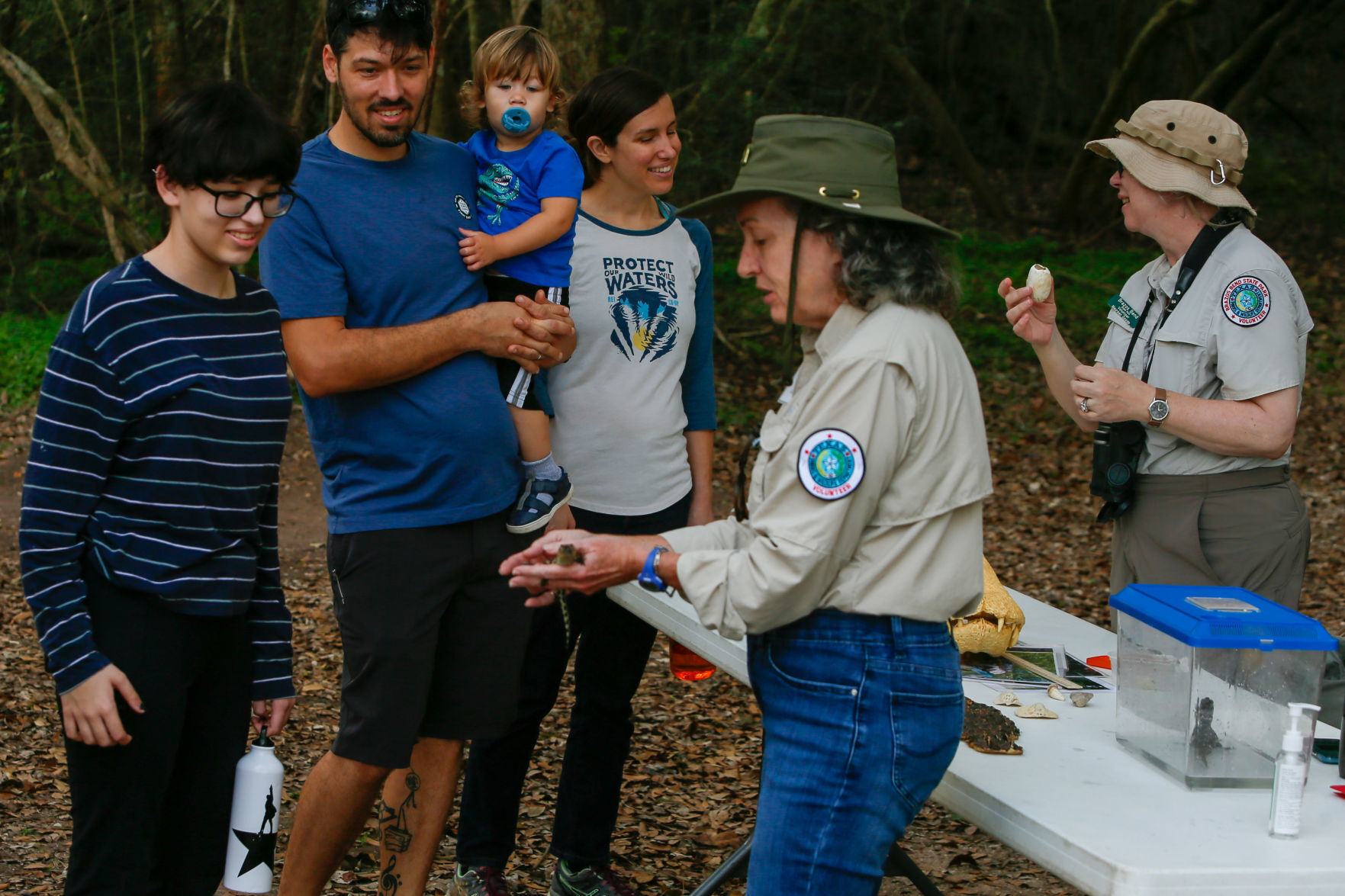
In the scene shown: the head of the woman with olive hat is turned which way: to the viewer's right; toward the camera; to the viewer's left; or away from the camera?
to the viewer's left

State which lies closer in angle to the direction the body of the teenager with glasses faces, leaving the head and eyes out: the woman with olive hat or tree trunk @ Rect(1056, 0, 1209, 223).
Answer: the woman with olive hat

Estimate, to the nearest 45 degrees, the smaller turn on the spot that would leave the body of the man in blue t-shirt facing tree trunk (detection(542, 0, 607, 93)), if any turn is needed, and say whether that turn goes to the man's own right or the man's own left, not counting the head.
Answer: approximately 135° to the man's own left

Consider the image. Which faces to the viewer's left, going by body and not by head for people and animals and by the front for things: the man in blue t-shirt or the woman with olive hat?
the woman with olive hat

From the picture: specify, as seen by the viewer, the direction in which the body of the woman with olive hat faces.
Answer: to the viewer's left

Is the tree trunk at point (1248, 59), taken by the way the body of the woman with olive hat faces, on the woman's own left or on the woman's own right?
on the woman's own right

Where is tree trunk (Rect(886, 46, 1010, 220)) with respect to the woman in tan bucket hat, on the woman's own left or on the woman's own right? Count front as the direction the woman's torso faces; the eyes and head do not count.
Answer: on the woman's own right

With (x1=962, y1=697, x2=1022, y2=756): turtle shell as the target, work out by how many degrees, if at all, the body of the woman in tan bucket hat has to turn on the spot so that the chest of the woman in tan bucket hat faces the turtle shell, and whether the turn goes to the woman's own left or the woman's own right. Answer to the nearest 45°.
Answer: approximately 45° to the woman's own left

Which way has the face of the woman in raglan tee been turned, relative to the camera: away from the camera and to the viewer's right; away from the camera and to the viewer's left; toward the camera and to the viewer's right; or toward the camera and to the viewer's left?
toward the camera and to the viewer's right

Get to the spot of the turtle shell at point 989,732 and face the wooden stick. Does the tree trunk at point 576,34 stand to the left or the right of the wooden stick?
left

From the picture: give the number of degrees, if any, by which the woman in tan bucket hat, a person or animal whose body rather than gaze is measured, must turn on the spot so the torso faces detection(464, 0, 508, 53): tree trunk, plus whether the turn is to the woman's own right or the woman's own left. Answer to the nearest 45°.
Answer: approximately 90° to the woman's own right

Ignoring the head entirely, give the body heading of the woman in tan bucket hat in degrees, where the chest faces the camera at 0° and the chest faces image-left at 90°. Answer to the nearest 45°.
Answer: approximately 45°
